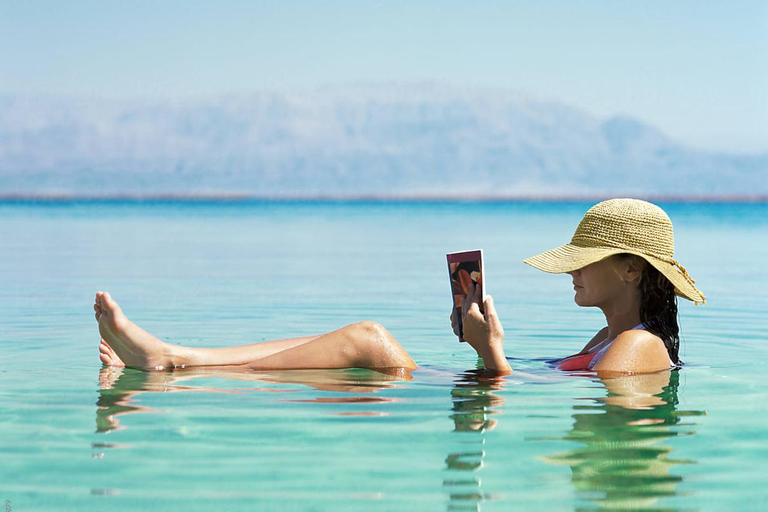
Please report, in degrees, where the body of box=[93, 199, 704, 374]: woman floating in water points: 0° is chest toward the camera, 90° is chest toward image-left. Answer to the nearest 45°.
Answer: approximately 90°
